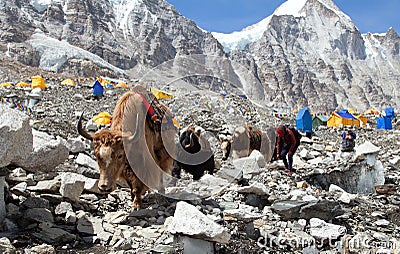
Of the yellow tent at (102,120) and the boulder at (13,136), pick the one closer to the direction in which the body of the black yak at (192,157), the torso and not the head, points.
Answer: the boulder

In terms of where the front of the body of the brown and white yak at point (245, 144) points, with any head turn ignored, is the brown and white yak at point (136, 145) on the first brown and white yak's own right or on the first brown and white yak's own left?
on the first brown and white yak's own left

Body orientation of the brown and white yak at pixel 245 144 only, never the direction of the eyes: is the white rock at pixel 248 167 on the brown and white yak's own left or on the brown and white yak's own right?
on the brown and white yak's own left

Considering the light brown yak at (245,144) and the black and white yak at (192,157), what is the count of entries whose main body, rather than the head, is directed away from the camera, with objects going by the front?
0

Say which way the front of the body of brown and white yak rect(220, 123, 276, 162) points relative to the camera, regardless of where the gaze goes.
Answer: to the viewer's left

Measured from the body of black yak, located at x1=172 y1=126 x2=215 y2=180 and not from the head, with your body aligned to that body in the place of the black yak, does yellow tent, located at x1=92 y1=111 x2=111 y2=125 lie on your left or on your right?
on your right

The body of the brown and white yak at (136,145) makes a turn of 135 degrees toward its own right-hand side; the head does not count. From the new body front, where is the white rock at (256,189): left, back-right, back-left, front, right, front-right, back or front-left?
right
